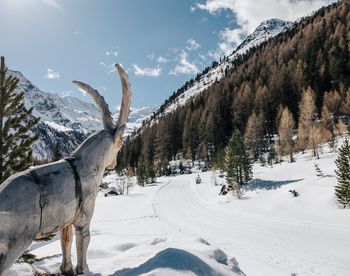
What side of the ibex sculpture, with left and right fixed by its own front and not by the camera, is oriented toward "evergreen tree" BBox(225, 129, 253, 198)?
front

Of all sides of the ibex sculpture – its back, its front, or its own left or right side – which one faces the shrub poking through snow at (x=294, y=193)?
front

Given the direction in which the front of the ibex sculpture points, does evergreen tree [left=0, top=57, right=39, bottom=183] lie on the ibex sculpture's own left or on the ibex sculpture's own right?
on the ibex sculpture's own left

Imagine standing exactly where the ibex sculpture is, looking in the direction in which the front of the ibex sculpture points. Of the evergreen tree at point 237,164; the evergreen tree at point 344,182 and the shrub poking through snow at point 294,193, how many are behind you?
0

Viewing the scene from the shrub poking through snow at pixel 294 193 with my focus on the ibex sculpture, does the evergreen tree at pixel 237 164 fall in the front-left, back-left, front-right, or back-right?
back-right

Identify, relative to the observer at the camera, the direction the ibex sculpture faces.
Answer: facing away from the viewer and to the right of the viewer
